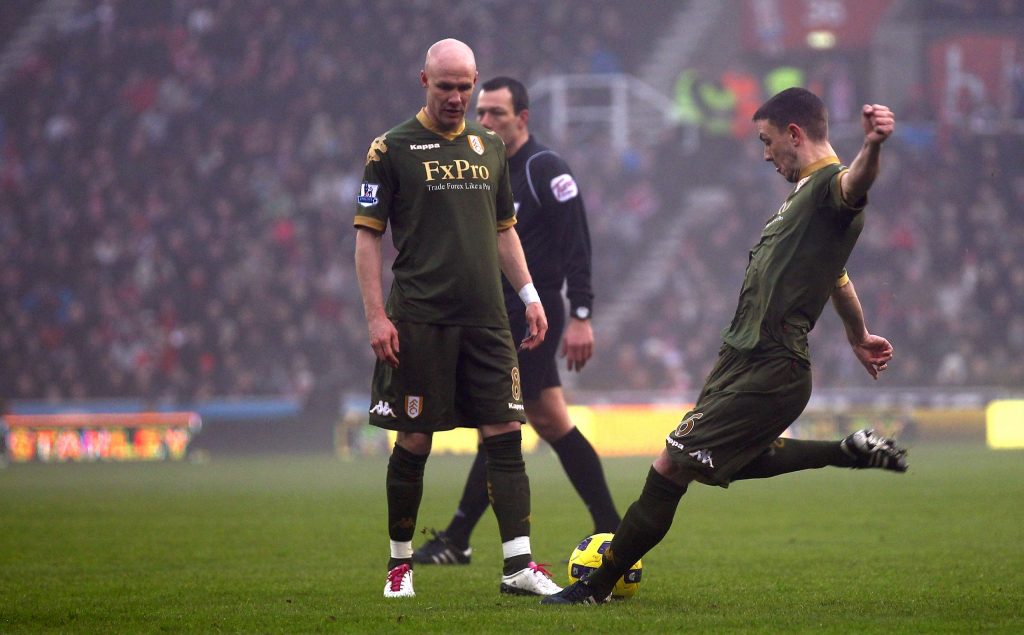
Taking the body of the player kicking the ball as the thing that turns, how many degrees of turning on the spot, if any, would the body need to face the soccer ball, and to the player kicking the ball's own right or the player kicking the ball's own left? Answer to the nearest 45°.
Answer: approximately 45° to the player kicking the ball's own right

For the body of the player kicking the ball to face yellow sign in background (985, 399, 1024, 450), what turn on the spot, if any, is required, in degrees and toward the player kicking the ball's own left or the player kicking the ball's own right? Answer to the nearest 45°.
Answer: approximately 90° to the player kicking the ball's own right

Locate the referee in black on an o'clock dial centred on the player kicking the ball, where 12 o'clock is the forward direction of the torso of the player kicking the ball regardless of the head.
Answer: The referee in black is roughly at 2 o'clock from the player kicking the ball.

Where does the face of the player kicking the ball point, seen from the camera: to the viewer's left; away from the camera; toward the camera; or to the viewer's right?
to the viewer's left

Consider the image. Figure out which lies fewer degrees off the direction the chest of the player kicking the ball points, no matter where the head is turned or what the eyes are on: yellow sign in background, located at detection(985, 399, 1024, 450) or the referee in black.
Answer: the referee in black

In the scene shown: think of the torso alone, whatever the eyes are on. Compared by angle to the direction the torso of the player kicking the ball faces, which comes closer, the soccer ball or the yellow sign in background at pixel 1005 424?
the soccer ball

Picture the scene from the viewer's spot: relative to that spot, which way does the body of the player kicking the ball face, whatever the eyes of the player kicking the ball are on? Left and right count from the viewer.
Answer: facing to the left of the viewer

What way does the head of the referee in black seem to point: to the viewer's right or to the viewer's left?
to the viewer's left
